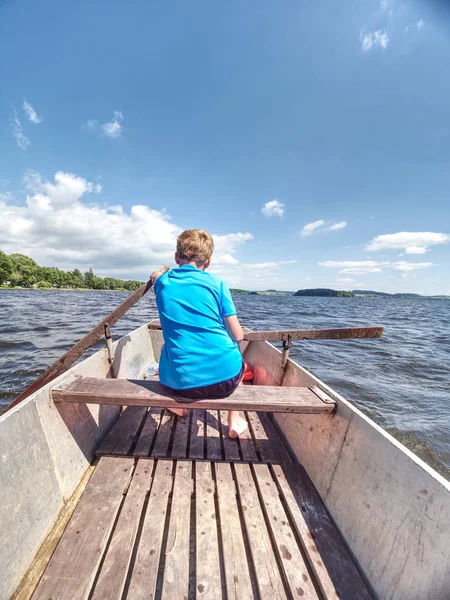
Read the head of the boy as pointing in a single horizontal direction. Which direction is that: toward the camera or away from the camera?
away from the camera

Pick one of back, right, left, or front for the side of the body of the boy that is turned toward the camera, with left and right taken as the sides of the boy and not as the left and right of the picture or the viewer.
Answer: back
